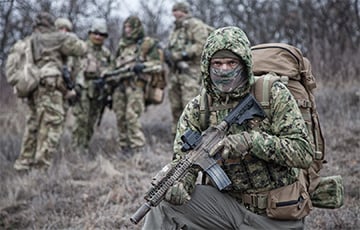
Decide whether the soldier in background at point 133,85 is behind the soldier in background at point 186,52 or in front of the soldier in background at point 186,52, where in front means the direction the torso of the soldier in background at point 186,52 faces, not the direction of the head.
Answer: in front

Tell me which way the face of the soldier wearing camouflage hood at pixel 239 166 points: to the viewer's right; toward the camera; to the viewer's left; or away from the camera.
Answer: toward the camera

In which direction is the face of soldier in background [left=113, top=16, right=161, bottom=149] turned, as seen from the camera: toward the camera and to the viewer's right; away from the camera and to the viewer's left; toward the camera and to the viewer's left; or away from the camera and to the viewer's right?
toward the camera and to the viewer's left

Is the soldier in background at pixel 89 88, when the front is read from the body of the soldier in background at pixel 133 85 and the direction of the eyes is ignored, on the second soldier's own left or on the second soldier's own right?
on the second soldier's own right

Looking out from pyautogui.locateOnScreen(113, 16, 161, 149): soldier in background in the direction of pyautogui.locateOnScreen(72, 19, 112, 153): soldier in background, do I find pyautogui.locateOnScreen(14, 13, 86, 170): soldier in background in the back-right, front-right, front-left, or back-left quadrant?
front-left

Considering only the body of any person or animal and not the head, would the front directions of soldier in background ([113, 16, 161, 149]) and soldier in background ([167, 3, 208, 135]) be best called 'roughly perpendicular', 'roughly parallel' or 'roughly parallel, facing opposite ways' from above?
roughly parallel

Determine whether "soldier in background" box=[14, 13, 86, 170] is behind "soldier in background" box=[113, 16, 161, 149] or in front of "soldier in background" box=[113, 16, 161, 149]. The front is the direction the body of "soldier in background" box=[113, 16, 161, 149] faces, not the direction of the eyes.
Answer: in front

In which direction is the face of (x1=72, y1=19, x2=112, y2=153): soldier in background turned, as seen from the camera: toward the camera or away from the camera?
toward the camera

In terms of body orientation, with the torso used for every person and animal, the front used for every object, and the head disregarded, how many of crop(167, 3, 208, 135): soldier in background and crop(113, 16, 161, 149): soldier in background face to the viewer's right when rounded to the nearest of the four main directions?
0

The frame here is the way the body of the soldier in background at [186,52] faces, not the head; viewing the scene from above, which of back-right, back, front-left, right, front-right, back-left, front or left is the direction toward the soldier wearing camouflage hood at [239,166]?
front-left

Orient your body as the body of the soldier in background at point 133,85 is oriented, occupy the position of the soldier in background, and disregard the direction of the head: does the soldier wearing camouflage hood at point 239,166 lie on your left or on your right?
on your left

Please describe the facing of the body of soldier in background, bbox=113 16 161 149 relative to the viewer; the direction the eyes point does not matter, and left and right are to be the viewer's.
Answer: facing the viewer and to the left of the viewer

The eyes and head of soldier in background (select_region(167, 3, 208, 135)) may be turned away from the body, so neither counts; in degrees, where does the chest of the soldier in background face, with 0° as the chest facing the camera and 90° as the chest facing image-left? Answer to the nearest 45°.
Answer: approximately 45°
